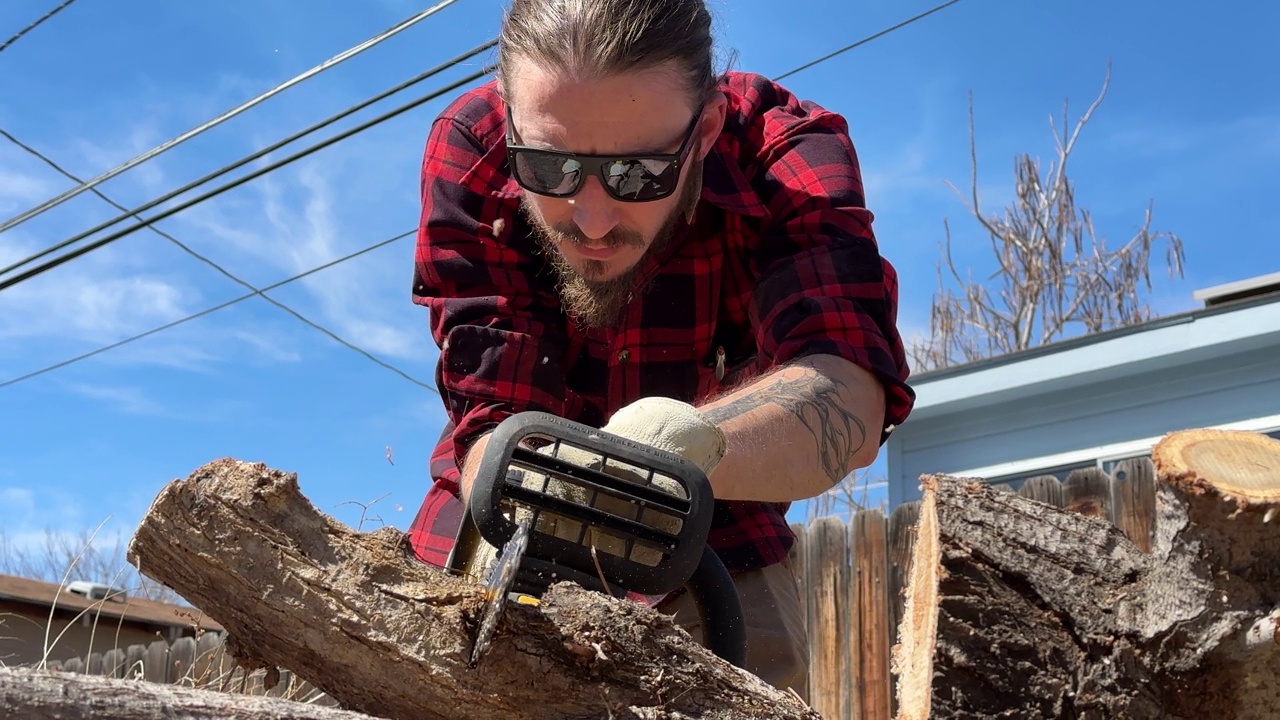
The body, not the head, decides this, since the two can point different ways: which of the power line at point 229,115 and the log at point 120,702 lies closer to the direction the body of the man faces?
the log

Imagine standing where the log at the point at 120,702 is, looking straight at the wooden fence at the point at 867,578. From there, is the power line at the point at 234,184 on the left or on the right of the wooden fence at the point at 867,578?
left

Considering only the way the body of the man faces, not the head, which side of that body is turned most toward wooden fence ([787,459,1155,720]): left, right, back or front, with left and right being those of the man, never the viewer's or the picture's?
back

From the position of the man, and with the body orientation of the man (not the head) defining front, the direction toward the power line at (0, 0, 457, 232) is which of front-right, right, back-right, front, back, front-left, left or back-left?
back-right

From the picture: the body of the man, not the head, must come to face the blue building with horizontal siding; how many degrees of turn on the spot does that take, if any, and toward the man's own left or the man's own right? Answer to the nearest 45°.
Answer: approximately 135° to the man's own left

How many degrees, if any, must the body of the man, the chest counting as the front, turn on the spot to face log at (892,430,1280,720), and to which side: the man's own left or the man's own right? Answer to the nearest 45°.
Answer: approximately 45° to the man's own left

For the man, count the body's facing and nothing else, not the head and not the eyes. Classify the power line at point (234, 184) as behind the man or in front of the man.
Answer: behind

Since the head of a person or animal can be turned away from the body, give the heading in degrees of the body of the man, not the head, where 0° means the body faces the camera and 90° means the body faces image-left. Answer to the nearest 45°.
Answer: approximately 0°

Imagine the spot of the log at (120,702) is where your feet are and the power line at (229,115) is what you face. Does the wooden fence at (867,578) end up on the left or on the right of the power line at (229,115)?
right
